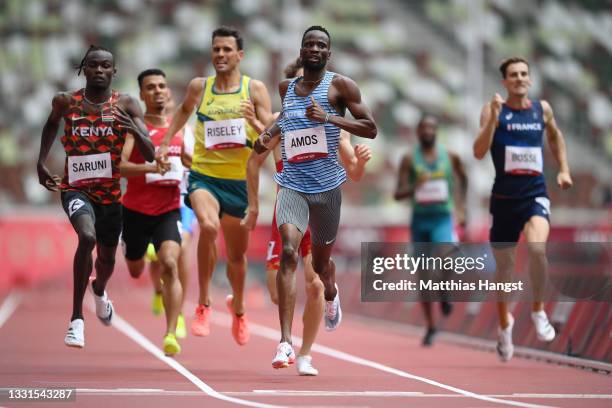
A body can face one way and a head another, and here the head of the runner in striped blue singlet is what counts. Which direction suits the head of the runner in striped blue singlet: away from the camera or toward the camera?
toward the camera

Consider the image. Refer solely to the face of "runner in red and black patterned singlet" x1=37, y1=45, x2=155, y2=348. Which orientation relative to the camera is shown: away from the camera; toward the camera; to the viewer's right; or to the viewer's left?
toward the camera

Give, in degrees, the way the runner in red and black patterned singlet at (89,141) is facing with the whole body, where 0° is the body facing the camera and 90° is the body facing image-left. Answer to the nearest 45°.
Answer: approximately 0°

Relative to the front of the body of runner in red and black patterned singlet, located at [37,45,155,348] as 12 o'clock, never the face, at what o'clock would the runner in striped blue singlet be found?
The runner in striped blue singlet is roughly at 10 o'clock from the runner in red and black patterned singlet.
